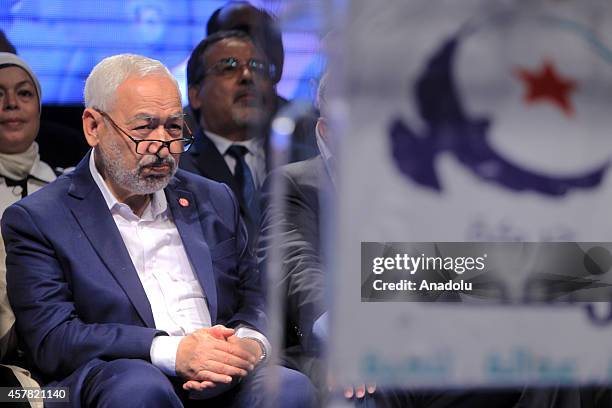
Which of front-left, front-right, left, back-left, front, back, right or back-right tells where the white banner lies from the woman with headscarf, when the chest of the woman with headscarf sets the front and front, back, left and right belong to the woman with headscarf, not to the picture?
front-left

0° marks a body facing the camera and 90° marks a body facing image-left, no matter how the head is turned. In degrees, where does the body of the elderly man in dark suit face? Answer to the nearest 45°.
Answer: approximately 315°

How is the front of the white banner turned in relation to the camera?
facing the viewer

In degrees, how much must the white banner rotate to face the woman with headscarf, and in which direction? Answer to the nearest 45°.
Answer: approximately 90° to its right

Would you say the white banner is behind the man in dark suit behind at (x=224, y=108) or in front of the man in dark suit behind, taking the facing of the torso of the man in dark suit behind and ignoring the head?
in front

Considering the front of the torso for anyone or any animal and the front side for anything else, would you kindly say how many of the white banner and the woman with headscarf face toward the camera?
2

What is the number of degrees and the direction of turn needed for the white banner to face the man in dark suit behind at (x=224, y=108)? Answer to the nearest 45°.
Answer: approximately 135° to its right

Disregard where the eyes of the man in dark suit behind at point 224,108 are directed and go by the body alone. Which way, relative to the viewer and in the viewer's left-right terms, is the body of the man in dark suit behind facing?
facing the viewer and to the right of the viewer

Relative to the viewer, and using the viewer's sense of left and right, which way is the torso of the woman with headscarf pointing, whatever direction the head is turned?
facing the viewer

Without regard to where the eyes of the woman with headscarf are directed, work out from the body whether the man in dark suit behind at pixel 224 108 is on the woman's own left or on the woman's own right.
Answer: on the woman's own left

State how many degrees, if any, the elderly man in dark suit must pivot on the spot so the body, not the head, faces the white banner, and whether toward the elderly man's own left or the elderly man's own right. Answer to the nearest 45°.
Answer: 0° — they already face it
